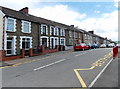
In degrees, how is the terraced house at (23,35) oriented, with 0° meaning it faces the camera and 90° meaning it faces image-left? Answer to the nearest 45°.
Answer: approximately 315°
